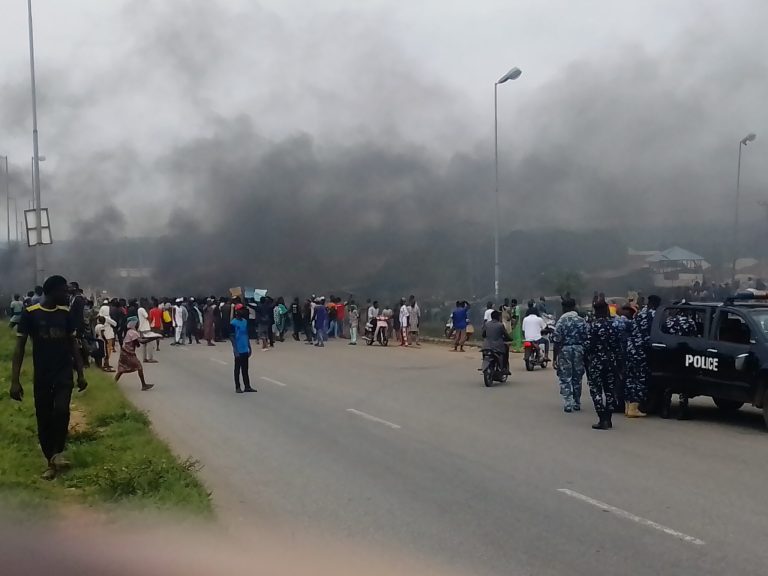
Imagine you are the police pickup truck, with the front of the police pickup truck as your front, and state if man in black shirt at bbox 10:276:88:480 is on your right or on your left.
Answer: on your right

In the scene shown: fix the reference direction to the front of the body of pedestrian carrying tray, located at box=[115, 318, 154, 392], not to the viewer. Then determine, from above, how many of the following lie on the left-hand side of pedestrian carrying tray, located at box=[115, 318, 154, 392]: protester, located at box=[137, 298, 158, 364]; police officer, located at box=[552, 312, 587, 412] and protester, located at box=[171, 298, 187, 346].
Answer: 2

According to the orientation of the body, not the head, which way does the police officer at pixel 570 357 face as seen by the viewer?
away from the camera

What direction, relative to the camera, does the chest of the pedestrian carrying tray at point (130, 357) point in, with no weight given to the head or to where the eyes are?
to the viewer's right

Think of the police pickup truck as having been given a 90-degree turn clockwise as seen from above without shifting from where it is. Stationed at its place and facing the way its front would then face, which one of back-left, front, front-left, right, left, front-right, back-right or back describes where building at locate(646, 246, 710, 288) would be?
back-right
